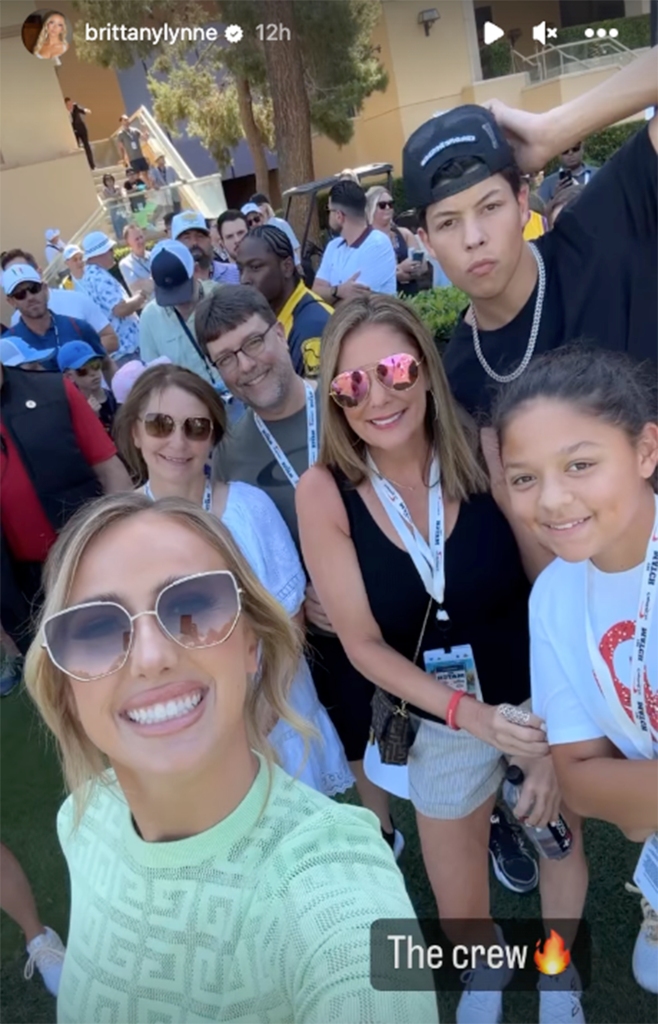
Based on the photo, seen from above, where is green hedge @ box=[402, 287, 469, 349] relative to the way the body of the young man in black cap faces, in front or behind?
behind

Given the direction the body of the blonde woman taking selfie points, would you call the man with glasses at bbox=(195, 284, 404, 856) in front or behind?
behind

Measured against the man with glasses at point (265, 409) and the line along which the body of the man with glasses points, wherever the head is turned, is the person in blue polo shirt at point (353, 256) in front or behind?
behind

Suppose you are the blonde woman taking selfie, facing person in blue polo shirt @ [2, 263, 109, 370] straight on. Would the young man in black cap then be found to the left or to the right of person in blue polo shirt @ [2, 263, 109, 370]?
right

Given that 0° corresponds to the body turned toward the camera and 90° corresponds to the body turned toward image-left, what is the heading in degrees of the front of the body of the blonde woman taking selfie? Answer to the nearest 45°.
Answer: approximately 0°

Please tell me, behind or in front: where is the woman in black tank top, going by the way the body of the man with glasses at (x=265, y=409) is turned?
in front

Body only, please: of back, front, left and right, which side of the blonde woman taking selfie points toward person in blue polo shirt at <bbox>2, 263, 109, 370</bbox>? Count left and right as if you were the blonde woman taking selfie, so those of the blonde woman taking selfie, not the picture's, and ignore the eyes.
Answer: back
